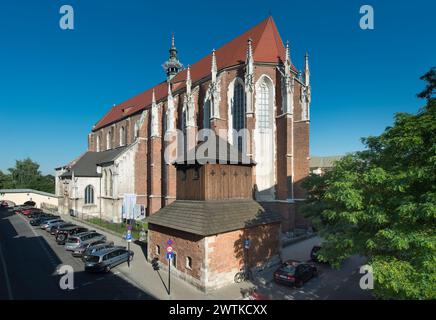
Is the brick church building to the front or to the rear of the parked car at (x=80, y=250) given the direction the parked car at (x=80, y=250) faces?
to the front

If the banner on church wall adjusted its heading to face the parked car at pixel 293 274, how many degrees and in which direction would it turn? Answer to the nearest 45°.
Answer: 0° — it already faces it

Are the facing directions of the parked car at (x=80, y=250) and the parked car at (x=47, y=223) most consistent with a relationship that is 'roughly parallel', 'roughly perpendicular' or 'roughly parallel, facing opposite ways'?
roughly parallel

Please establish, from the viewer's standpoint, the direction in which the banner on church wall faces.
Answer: facing the viewer

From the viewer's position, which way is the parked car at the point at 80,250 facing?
facing away from the viewer and to the right of the viewer

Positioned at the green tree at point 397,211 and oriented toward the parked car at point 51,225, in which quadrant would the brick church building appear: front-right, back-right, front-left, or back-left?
front-right
